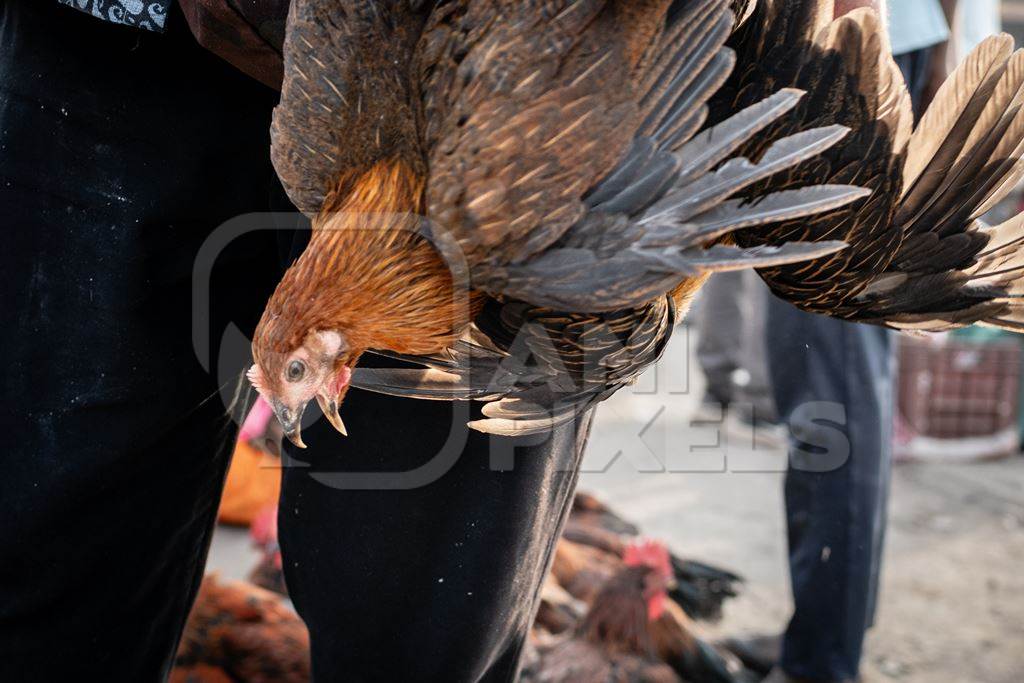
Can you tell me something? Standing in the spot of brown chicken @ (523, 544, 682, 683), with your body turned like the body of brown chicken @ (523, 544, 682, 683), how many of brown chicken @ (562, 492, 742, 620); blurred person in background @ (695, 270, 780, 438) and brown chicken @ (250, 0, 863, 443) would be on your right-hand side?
1

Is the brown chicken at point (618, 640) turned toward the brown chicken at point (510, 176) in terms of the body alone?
no

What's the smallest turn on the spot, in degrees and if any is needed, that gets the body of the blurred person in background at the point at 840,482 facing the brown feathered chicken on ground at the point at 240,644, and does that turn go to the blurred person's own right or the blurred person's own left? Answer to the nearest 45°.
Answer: approximately 45° to the blurred person's own left

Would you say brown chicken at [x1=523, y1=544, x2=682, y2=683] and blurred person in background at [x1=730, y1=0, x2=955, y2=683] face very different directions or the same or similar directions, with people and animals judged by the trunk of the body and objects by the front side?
very different directions

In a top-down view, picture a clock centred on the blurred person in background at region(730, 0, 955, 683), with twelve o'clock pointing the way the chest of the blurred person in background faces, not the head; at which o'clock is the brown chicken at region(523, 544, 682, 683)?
The brown chicken is roughly at 11 o'clock from the blurred person in background.

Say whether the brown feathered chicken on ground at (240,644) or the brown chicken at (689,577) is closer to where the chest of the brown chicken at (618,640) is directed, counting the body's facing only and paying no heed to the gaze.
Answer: the brown chicken

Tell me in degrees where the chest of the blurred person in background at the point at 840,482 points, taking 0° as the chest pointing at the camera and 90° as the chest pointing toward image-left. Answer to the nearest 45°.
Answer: approximately 90°

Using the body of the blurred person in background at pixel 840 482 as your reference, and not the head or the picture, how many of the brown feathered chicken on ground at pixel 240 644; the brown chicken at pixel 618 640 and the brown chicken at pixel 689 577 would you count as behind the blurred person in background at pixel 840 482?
0

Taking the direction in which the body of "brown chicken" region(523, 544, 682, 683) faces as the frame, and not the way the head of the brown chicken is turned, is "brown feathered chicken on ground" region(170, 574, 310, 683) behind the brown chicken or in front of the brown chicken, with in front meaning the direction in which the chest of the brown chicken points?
behind

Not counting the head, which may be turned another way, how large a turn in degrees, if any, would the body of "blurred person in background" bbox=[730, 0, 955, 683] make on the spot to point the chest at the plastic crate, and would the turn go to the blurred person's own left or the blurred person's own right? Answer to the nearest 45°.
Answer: approximately 90° to the blurred person's own right
